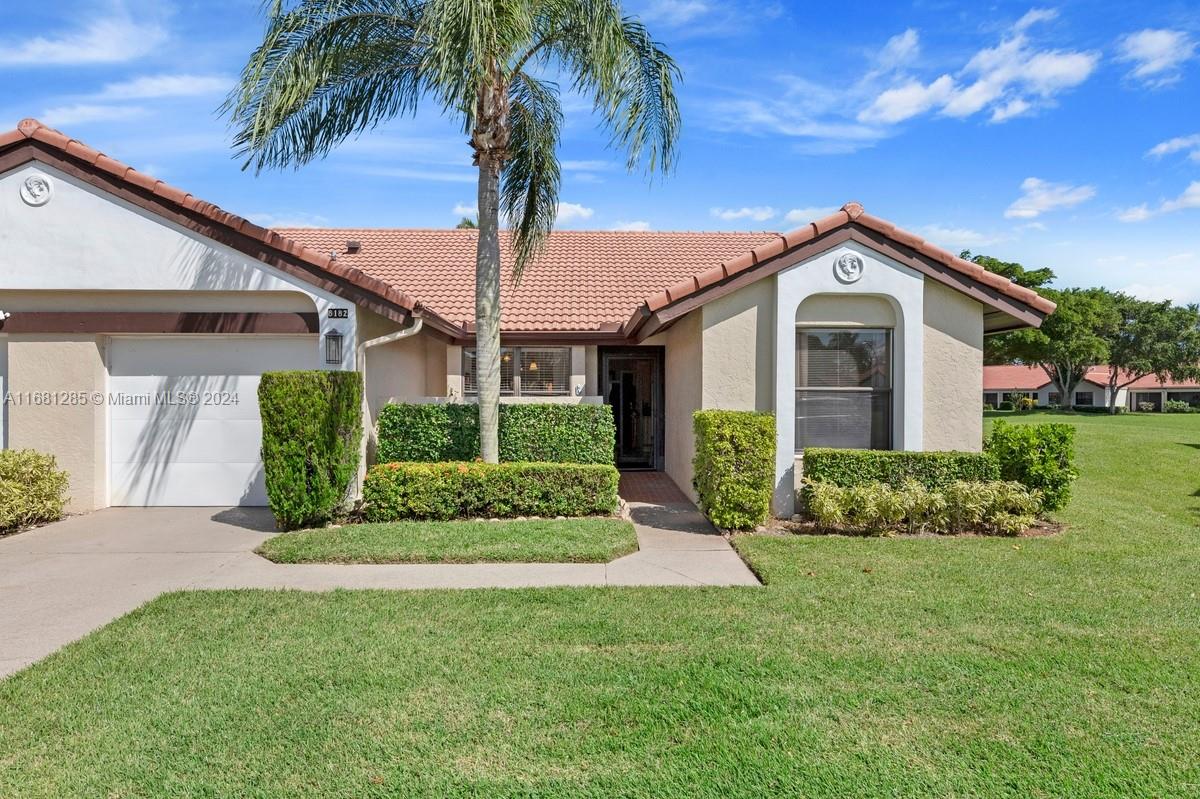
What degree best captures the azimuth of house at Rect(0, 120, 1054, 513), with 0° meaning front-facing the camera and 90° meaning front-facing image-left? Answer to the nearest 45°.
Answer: approximately 0°

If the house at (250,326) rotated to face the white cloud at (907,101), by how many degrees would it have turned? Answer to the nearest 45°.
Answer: approximately 90° to its left

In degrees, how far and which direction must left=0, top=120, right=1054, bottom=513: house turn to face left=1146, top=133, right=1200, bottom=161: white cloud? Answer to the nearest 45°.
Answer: approximately 90° to its left

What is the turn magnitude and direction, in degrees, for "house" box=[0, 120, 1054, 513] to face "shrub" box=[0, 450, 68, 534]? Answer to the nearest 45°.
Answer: approximately 90° to its right

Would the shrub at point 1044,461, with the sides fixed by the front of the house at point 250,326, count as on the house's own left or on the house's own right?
on the house's own left

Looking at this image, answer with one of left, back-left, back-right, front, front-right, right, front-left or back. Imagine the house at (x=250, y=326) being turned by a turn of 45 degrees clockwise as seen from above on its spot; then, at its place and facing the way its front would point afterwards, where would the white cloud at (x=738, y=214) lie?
back
